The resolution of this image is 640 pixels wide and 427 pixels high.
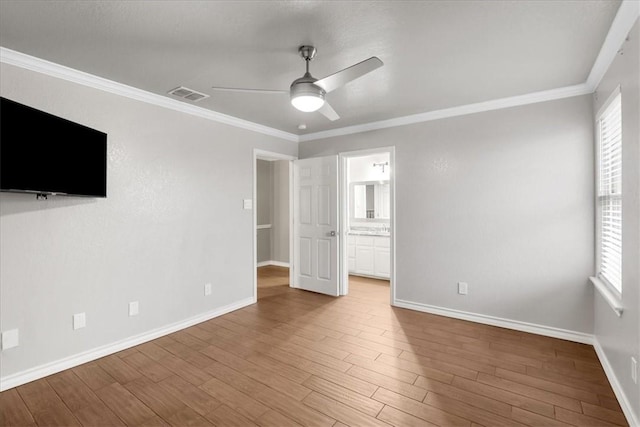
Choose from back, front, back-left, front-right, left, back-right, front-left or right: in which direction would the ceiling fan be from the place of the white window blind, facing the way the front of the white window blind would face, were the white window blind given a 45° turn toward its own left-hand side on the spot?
front

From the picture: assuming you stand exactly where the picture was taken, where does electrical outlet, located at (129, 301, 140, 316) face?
facing the viewer and to the right of the viewer

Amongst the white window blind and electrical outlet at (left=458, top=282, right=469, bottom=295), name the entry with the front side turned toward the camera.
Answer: the electrical outlet

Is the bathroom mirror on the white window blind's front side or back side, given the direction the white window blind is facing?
on the front side

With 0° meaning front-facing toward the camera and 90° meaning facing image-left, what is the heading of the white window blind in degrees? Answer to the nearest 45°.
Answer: approximately 90°

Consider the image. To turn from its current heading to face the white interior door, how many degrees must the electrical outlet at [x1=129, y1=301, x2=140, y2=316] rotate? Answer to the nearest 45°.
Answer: approximately 45° to its left

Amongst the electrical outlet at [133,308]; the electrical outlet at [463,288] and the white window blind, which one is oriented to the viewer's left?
the white window blind

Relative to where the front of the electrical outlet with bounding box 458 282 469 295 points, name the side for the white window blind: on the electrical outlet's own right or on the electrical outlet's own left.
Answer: on the electrical outlet's own left

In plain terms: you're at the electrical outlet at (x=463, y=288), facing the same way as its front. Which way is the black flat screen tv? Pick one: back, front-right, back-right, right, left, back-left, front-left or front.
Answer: front-right

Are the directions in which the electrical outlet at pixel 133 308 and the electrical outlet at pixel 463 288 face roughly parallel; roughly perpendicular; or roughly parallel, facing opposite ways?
roughly perpendicular

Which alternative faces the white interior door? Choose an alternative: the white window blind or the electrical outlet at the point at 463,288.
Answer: the white window blind

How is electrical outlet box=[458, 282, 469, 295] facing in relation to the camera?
toward the camera

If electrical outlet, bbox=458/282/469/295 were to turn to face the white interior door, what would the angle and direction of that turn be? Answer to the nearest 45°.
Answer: approximately 90° to its right

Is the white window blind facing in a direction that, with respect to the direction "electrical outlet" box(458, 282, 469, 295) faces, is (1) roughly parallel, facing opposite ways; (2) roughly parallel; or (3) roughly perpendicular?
roughly perpendicular

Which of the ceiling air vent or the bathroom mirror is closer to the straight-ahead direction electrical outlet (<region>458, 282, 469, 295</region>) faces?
the ceiling air vent

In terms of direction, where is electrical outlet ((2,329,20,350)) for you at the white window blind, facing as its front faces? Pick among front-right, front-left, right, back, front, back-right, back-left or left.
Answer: front-left
